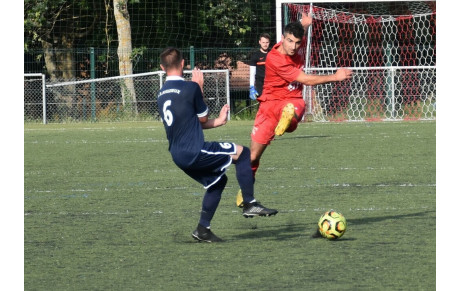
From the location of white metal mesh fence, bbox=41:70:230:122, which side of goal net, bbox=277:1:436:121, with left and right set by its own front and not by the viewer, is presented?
right

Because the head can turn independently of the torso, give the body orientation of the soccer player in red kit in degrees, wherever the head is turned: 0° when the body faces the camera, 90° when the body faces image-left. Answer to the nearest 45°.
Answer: approximately 315°

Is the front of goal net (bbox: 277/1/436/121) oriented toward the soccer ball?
yes

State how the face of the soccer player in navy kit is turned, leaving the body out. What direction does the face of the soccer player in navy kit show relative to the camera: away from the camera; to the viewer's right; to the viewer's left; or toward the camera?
away from the camera

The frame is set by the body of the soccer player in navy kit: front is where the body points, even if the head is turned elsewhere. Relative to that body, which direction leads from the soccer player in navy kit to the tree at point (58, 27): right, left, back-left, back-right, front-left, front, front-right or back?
front-left

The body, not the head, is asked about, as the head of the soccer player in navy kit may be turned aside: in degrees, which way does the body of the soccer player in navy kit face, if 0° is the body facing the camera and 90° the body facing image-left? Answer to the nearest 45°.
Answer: approximately 225°

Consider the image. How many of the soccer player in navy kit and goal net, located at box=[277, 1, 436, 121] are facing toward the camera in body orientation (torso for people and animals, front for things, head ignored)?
1

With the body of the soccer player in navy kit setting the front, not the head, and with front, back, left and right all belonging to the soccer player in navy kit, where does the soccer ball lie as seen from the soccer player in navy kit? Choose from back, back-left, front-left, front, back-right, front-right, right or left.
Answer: front-right

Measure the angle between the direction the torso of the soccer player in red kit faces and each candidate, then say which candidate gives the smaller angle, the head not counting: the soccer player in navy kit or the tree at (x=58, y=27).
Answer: the soccer player in navy kit
